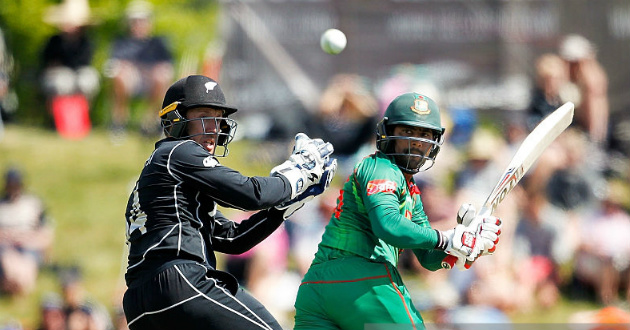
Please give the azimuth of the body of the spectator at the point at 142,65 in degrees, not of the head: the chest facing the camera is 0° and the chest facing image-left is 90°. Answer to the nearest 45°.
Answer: approximately 0°

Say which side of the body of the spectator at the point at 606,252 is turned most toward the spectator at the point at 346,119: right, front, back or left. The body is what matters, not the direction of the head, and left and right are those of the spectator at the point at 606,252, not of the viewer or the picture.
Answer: right

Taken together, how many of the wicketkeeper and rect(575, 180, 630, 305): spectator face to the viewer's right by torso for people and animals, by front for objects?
1

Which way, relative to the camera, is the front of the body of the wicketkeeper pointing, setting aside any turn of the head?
to the viewer's right

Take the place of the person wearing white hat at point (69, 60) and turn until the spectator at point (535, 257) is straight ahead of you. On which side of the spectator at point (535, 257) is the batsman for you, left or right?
right

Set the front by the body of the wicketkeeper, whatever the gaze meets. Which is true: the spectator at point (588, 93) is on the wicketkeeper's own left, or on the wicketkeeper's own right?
on the wicketkeeper's own left

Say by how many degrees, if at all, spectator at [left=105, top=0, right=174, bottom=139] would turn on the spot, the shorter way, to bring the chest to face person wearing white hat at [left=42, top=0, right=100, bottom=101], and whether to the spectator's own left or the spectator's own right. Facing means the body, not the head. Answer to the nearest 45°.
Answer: approximately 135° to the spectator's own right
